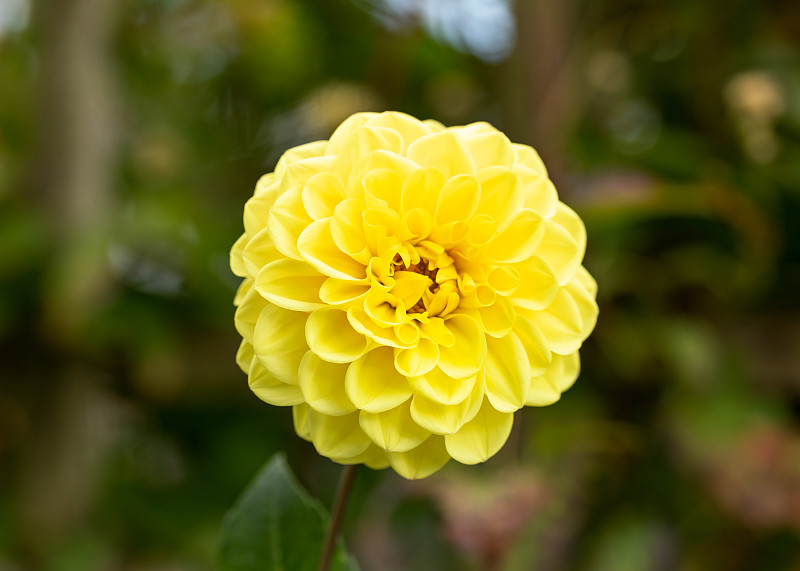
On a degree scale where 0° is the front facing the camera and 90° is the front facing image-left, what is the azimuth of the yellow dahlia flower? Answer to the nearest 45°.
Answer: approximately 0°
